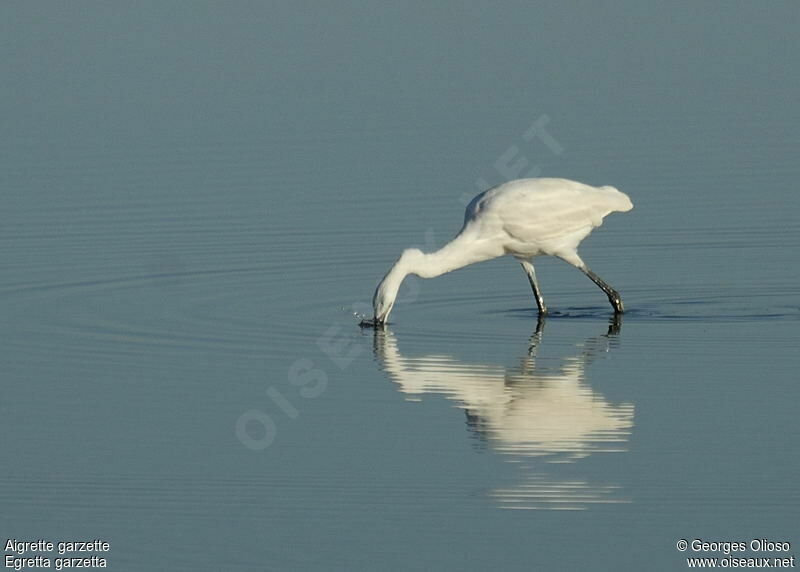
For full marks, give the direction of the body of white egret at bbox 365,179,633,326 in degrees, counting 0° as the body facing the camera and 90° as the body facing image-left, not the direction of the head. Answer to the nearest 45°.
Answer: approximately 90°
